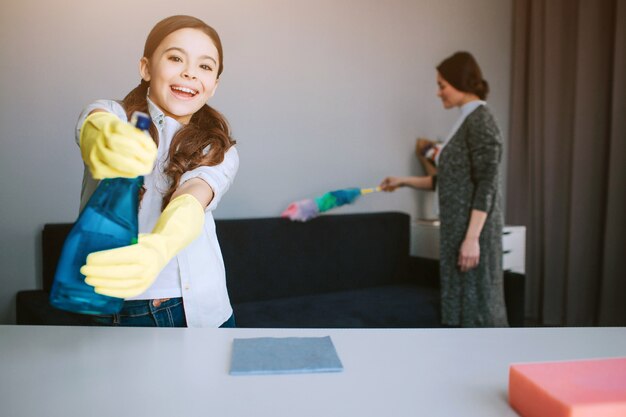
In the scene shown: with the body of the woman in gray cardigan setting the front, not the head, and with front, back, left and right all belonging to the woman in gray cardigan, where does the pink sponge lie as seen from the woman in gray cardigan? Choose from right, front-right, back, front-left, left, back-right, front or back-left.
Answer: left

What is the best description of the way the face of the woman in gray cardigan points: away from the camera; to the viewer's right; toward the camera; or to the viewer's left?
to the viewer's left

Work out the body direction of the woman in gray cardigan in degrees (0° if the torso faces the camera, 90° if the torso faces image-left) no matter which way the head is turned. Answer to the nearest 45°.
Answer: approximately 90°

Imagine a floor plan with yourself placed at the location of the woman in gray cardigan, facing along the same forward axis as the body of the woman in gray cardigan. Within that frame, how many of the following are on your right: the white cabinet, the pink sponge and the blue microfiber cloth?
1

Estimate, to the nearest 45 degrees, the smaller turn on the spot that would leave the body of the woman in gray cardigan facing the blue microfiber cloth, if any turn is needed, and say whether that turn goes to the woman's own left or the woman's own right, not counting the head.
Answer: approximately 90° to the woman's own left

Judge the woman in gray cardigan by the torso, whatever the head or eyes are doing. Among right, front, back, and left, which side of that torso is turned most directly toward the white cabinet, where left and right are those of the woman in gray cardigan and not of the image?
right

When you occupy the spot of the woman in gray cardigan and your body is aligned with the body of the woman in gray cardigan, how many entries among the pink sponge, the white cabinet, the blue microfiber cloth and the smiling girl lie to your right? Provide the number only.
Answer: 1

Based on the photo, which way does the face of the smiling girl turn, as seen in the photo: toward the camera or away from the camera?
toward the camera
